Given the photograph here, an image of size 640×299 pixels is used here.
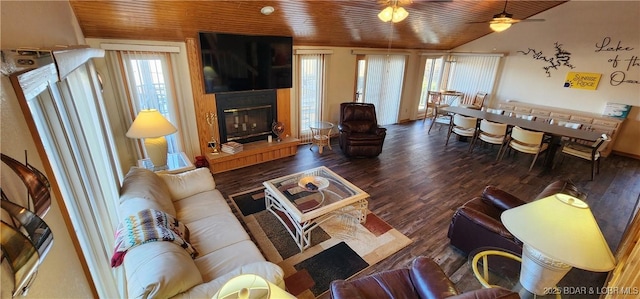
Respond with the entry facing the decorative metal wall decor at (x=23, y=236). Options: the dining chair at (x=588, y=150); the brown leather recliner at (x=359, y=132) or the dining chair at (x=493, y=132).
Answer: the brown leather recliner

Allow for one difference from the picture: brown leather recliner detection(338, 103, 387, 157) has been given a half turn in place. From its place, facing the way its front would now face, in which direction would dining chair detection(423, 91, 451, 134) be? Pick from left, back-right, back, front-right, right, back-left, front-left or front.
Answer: front-right

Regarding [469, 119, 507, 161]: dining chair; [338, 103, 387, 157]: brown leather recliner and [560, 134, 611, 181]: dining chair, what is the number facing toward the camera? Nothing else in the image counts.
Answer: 1

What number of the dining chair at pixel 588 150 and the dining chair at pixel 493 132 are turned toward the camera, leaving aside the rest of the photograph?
0

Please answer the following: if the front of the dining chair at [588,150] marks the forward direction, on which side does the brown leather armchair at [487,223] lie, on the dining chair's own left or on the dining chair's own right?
on the dining chair's own left

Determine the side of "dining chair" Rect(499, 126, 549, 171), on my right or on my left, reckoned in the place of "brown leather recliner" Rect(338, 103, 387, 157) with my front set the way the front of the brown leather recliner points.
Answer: on my left

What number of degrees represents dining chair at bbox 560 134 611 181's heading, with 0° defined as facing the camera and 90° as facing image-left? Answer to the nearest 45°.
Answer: approximately 135°
